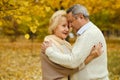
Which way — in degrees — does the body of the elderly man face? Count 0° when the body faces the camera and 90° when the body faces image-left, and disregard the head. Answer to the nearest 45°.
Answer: approximately 90°

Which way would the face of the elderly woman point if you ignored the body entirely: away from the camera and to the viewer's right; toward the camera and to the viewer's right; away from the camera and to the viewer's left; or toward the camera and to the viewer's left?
toward the camera and to the viewer's right
